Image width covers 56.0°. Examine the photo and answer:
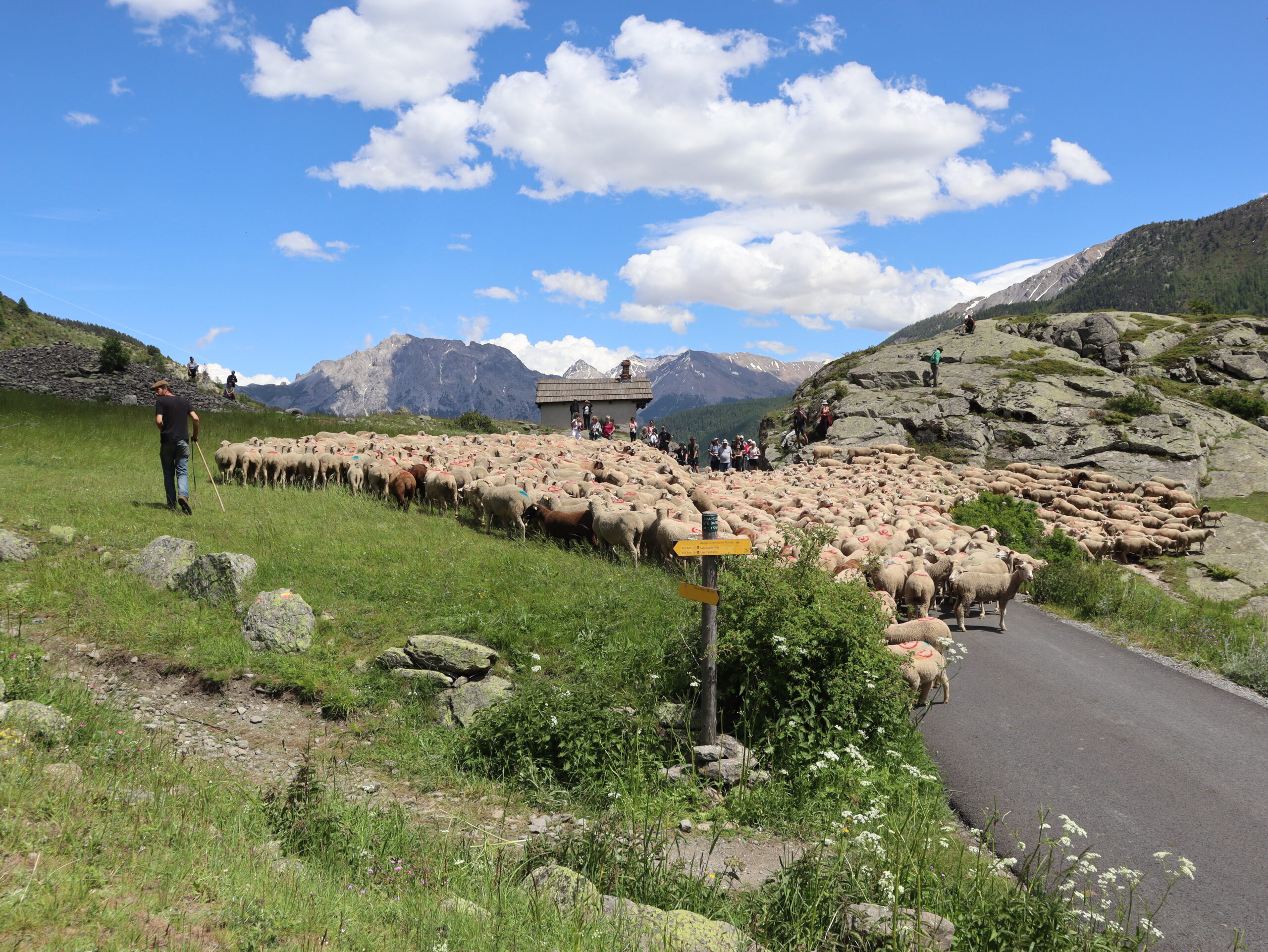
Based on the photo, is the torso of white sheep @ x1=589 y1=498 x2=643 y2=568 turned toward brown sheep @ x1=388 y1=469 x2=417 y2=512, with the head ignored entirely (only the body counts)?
yes

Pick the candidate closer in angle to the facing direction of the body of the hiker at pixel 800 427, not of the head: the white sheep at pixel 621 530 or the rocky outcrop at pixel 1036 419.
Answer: the white sheep

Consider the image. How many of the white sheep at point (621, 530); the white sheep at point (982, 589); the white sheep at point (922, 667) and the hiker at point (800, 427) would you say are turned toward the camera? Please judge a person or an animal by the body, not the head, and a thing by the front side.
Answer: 1

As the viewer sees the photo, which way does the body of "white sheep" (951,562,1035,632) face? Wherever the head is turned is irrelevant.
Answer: to the viewer's right

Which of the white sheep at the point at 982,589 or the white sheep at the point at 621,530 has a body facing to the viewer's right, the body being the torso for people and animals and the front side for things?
the white sheep at the point at 982,589

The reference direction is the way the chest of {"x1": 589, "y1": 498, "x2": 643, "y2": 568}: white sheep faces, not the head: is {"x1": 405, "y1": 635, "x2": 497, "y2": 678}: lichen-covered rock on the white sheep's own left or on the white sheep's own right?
on the white sheep's own left

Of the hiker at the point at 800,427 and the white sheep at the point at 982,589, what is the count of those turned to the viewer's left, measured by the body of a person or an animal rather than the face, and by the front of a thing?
0
